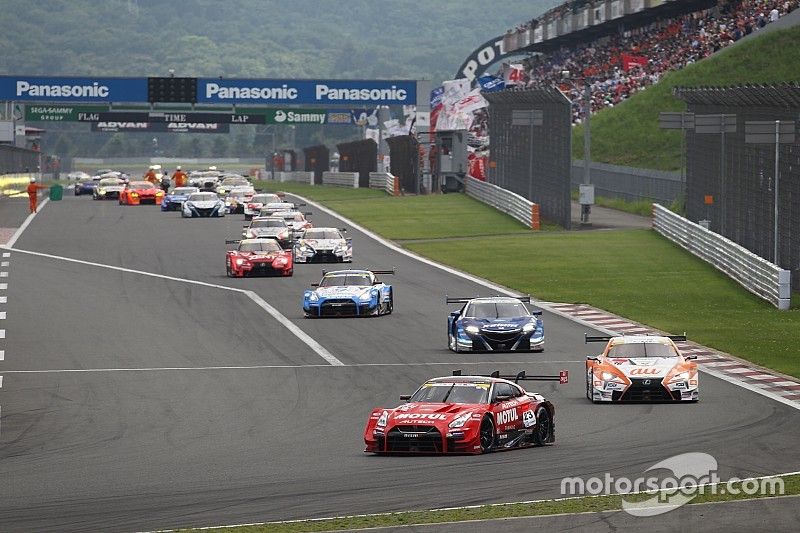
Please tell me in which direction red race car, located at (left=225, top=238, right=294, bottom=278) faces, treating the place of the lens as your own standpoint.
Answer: facing the viewer

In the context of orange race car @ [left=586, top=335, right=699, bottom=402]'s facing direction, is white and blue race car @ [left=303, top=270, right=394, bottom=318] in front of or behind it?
behind

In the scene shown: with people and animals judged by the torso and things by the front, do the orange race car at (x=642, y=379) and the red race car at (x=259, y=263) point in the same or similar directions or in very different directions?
same or similar directions

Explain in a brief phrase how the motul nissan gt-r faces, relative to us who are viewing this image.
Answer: facing the viewer and to the left of the viewer

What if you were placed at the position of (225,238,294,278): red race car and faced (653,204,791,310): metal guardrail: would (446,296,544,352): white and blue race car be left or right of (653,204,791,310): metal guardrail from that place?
right

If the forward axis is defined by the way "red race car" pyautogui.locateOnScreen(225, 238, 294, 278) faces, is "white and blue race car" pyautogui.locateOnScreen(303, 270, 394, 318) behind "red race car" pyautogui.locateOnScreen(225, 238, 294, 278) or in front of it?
in front

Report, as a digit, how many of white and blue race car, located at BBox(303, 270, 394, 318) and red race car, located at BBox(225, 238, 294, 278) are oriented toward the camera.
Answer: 2

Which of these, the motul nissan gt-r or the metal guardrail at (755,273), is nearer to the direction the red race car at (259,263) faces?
the motul nissan gt-r

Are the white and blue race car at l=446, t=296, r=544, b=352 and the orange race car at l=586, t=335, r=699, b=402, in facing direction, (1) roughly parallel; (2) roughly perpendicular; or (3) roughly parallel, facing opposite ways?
roughly parallel

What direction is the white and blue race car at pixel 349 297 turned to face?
toward the camera
